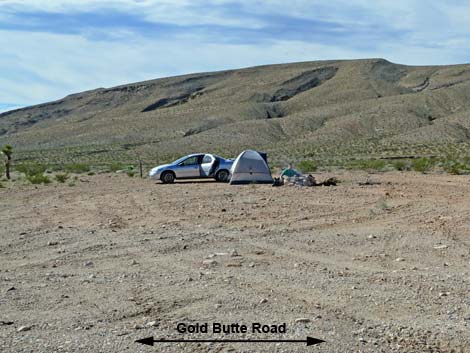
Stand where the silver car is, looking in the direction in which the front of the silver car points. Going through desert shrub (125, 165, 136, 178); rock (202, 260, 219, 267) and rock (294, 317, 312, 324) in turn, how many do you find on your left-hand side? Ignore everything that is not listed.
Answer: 2

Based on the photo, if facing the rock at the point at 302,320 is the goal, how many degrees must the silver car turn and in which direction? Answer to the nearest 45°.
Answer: approximately 90° to its left

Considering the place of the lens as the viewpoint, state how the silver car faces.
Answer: facing to the left of the viewer

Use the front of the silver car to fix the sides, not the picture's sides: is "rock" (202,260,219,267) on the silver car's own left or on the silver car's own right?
on the silver car's own left

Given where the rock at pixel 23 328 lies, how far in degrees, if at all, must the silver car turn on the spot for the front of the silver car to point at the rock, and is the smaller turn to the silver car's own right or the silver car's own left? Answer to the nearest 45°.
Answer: approximately 90° to the silver car's own left

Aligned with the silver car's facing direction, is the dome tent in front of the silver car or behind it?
behind

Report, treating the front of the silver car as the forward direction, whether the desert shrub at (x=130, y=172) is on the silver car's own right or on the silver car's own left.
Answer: on the silver car's own right

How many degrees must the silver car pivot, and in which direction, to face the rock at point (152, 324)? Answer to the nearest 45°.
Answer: approximately 90° to its left
